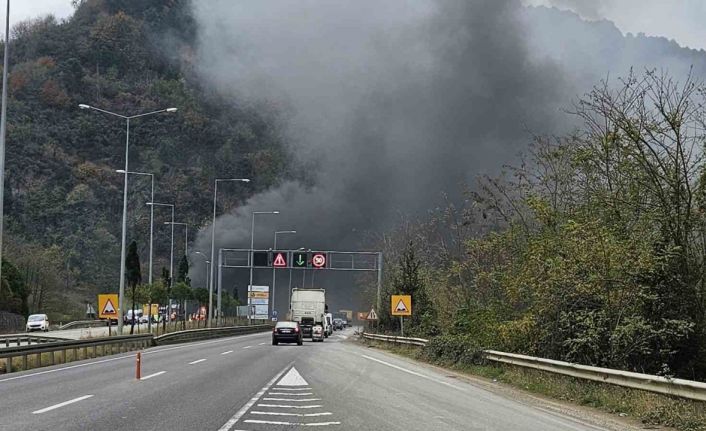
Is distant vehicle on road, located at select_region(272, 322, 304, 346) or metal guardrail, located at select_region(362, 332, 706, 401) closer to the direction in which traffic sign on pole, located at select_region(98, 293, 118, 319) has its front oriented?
the metal guardrail

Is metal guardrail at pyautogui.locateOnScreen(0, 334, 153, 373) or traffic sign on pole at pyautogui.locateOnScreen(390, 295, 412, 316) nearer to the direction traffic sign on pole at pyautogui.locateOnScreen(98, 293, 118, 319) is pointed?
the metal guardrail

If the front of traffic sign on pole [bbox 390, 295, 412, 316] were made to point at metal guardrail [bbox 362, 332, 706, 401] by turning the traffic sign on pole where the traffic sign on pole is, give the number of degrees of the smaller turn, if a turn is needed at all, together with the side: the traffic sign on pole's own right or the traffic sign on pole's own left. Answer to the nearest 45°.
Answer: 0° — it already faces it

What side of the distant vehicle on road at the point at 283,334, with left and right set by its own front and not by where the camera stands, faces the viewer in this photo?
back

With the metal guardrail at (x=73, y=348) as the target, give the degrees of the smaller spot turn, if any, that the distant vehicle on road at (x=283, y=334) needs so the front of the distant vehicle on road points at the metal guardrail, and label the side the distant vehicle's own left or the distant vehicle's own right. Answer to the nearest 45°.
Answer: approximately 180°

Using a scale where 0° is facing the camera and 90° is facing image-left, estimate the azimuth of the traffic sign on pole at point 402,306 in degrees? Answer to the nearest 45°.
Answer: approximately 0°

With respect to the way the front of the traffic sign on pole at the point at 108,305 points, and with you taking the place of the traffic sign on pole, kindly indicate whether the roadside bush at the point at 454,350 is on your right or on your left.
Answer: on your left

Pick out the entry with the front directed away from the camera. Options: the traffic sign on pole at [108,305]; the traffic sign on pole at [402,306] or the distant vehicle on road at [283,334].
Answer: the distant vehicle on road

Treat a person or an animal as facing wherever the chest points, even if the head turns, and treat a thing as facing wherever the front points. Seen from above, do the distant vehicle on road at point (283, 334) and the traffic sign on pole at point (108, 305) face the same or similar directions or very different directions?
very different directions
